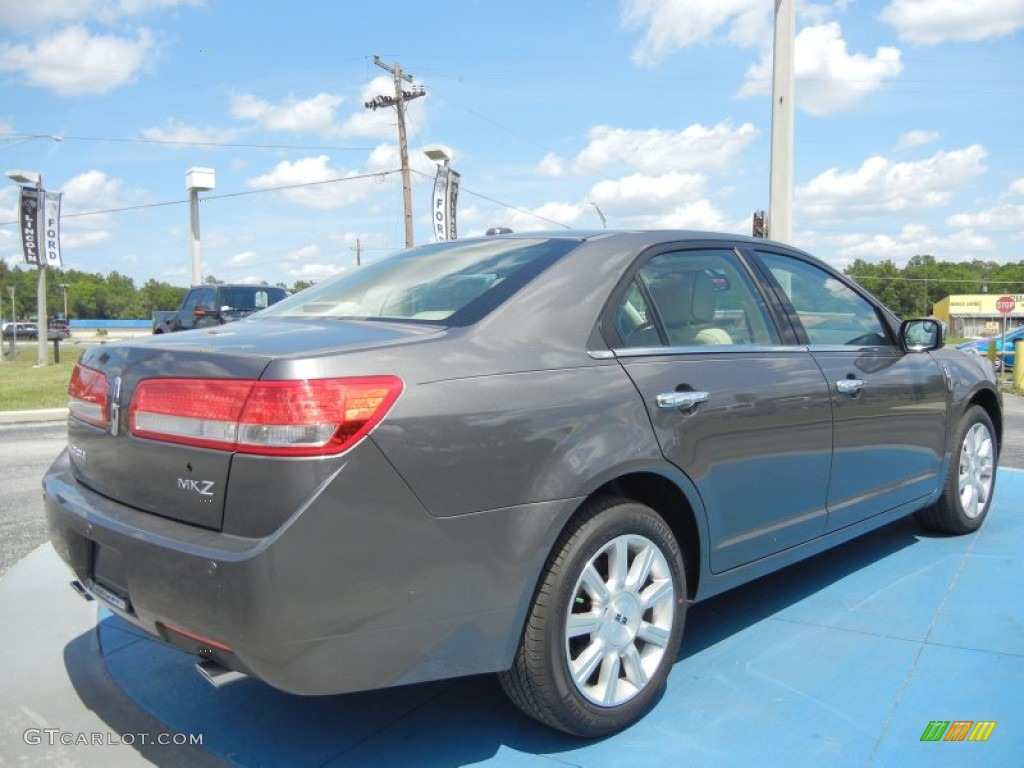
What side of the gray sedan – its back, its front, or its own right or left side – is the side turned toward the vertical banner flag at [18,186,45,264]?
left

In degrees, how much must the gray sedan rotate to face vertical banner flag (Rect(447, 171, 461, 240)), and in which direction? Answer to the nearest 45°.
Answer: approximately 45° to its left

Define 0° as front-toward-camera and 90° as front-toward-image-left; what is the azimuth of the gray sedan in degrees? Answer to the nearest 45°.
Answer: approximately 225°

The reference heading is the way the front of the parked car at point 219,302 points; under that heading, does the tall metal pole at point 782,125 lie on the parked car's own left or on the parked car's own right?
on the parked car's own left

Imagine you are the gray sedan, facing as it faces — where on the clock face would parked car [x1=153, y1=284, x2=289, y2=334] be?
The parked car is roughly at 10 o'clock from the gray sedan.
